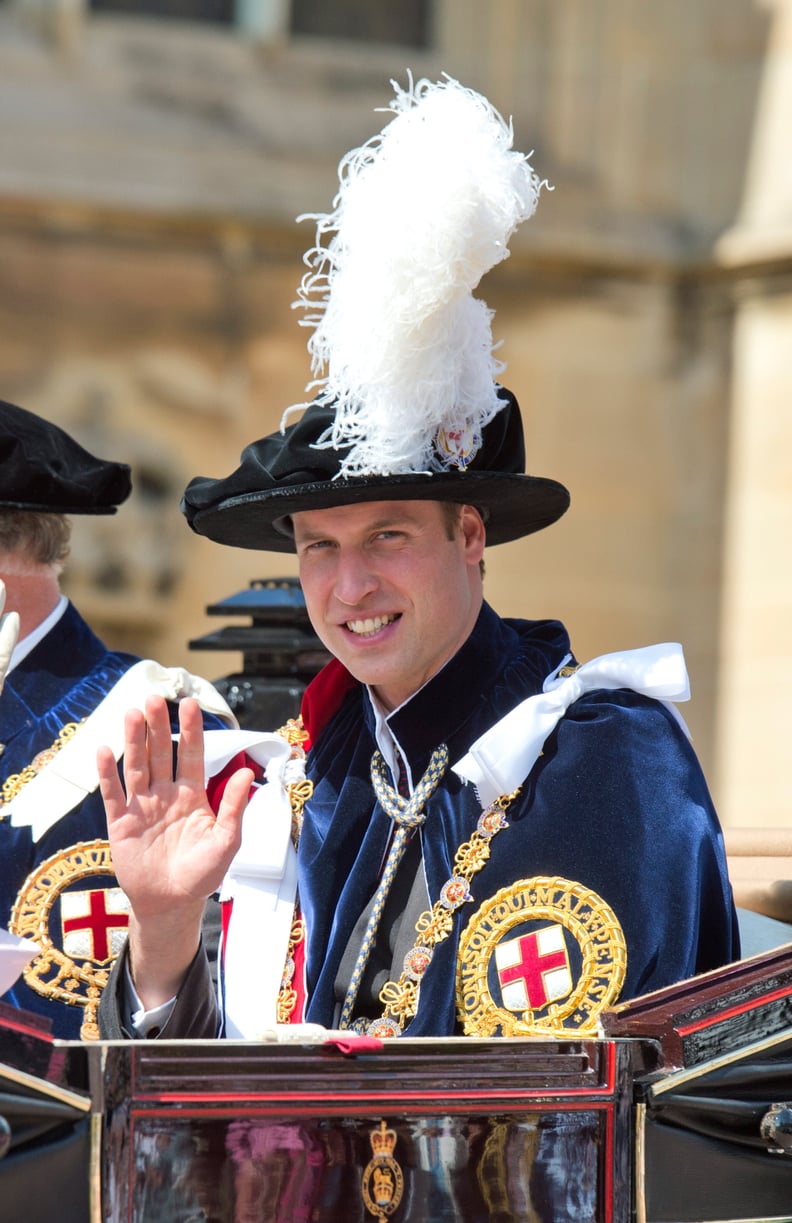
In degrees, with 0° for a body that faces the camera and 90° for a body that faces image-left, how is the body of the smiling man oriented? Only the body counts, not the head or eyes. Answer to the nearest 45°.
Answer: approximately 45°

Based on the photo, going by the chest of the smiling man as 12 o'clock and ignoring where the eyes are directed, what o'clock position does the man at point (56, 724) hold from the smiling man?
The man is roughly at 3 o'clock from the smiling man.
